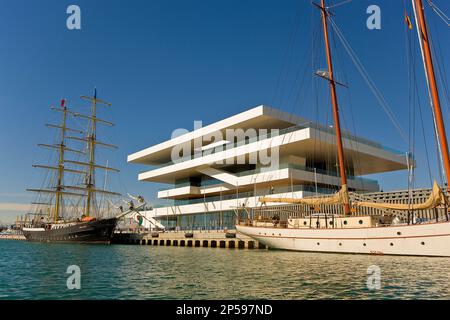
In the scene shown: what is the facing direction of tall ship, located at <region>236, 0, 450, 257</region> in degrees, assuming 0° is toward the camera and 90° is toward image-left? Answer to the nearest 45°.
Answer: approximately 270°

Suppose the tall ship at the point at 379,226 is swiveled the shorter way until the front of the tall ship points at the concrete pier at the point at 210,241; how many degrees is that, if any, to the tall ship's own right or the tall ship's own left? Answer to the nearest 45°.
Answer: approximately 135° to the tall ship's own left
